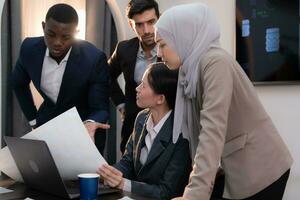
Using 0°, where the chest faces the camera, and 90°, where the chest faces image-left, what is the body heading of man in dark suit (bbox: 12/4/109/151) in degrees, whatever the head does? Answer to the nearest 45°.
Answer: approximately 0°

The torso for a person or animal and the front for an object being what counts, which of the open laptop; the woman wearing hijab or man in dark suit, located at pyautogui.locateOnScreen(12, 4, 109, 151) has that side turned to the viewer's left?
the woman wearing hijab

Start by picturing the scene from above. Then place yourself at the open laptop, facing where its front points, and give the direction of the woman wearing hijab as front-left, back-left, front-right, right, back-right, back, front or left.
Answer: front-right

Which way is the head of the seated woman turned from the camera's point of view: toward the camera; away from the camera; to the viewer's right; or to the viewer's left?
to the viewer's left

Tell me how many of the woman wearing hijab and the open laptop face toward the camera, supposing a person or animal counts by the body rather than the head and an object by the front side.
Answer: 0

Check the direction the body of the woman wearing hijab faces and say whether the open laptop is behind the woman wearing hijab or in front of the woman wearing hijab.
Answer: in front

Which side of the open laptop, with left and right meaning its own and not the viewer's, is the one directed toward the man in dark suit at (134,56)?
front

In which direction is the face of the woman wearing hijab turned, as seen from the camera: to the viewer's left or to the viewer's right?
to the viewer's left

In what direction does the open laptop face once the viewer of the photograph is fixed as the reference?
facing away from the viewer and to the right of the viewer

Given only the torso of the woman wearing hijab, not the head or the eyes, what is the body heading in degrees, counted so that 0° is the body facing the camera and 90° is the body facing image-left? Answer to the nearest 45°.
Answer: approximately 90°
